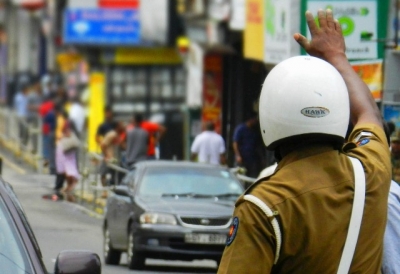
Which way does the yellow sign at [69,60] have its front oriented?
toward the camera

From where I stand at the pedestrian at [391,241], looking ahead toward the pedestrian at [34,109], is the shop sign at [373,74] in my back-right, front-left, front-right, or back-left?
front-right

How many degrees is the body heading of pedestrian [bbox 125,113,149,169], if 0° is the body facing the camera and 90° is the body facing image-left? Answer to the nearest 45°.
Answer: approximately 180°

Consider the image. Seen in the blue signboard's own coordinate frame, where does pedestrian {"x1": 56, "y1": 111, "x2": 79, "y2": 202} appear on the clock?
The pedestrian is roughly at 12 o'clock from the blue signboard.

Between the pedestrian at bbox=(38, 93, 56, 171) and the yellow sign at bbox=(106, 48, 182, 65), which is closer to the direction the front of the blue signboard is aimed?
the pedestrian

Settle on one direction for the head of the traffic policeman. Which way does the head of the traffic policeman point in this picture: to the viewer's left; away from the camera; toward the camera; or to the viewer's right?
away from the camera

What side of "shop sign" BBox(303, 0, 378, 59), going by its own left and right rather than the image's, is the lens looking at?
front

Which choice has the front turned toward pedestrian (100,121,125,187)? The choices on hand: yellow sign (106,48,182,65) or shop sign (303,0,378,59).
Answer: the yellow sign

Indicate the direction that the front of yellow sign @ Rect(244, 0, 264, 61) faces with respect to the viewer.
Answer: facing the viewer

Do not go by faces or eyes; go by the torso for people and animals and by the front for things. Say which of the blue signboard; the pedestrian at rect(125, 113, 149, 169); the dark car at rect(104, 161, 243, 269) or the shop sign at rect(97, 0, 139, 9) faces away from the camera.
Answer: the pedestrian

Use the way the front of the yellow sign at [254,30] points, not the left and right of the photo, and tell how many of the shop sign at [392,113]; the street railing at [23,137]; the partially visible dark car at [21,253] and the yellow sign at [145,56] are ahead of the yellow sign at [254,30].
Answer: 2

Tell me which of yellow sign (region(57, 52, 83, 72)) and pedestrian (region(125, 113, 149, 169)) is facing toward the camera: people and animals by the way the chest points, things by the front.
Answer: the yellow sign

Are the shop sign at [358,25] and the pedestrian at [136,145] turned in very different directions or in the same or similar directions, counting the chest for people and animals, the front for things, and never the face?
very different directions
